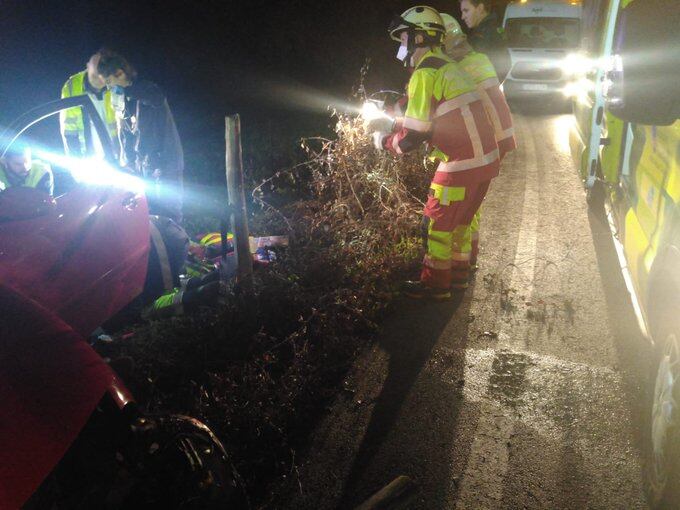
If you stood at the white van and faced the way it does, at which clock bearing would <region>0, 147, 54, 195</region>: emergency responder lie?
The emergency responder is roughly at 1 o'clock from the white van.

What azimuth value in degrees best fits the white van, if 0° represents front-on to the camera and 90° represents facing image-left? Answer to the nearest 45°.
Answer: approximately 0°

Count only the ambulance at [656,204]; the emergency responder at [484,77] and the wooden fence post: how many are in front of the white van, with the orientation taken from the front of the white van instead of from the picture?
3

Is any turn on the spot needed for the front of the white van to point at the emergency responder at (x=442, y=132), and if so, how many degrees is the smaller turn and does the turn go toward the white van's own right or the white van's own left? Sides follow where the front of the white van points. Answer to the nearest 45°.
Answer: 0° — it already faces them

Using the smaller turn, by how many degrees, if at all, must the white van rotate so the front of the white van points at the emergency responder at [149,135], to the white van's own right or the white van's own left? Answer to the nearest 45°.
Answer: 0° — it already faces them

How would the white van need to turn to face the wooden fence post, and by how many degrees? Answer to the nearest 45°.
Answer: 0° — it already faces it

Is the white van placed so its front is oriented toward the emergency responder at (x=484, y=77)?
yes

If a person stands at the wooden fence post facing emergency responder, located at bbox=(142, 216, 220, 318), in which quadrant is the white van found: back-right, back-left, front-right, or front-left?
back-right

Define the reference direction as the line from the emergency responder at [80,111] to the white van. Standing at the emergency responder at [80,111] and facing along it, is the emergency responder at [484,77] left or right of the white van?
right

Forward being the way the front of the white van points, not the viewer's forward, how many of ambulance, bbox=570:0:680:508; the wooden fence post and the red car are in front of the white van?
3

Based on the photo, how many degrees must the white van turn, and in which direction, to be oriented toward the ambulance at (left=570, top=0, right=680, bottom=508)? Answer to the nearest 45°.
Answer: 0° — it already faces it
